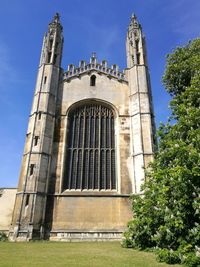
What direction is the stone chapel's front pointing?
toward the camera

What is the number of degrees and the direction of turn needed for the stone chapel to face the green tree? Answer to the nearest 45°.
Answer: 0° — it already faces it

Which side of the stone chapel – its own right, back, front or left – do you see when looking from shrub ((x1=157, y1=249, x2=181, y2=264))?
front

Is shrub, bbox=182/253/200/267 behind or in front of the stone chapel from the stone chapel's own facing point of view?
in front
